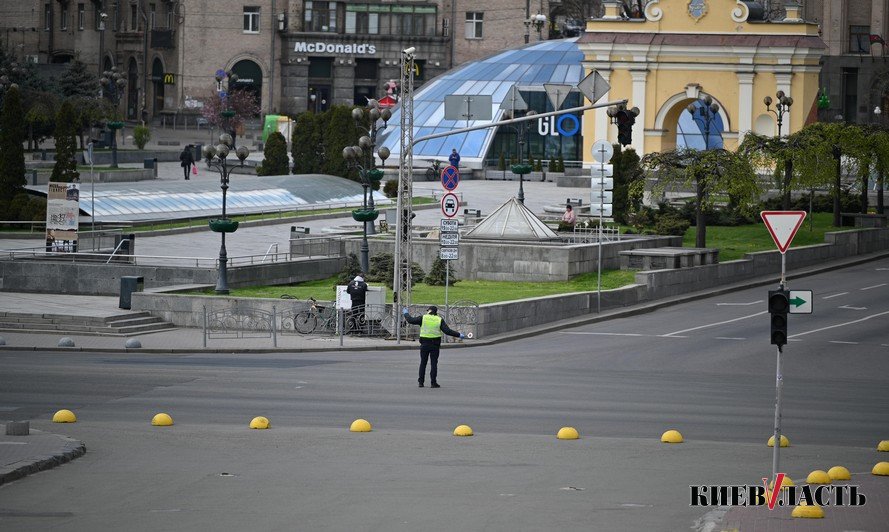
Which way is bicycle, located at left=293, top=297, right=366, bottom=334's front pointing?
to the viewer's left

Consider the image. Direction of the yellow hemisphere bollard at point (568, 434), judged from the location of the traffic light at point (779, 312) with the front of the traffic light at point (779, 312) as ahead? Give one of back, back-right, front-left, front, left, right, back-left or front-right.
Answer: back-right

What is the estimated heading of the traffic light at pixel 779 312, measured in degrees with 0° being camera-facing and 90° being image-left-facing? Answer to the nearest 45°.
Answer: approximately 0°

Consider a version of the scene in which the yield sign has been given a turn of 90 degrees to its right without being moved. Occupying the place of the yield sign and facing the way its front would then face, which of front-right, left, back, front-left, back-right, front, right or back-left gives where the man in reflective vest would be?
front-right

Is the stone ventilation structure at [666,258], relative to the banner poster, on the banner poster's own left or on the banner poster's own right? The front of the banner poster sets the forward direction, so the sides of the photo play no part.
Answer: on the banner poster's own left

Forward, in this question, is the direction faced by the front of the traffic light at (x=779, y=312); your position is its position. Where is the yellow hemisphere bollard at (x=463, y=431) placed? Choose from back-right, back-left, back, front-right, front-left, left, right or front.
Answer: back-right

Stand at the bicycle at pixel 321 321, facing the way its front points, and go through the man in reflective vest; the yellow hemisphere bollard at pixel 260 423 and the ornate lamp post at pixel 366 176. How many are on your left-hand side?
2

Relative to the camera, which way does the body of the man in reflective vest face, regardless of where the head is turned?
away from the camera

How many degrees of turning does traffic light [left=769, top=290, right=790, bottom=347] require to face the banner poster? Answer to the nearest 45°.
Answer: approximately 135° to its right

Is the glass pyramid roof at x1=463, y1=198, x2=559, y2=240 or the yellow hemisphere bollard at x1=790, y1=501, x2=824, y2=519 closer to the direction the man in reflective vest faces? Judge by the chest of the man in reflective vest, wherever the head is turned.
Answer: the glass pyramid roof
